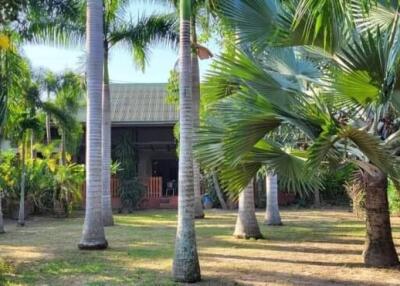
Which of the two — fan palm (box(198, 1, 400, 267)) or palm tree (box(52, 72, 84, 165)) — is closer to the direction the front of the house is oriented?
the fan palm

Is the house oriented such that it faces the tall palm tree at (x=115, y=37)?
yes

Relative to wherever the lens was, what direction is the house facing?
facing the viewer

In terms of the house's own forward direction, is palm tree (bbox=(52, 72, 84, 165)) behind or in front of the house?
in front

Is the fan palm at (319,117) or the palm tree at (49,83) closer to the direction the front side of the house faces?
the fan palm

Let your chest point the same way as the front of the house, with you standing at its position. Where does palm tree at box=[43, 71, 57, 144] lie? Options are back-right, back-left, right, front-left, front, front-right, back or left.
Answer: front-right

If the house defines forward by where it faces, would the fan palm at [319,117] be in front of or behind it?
in front
